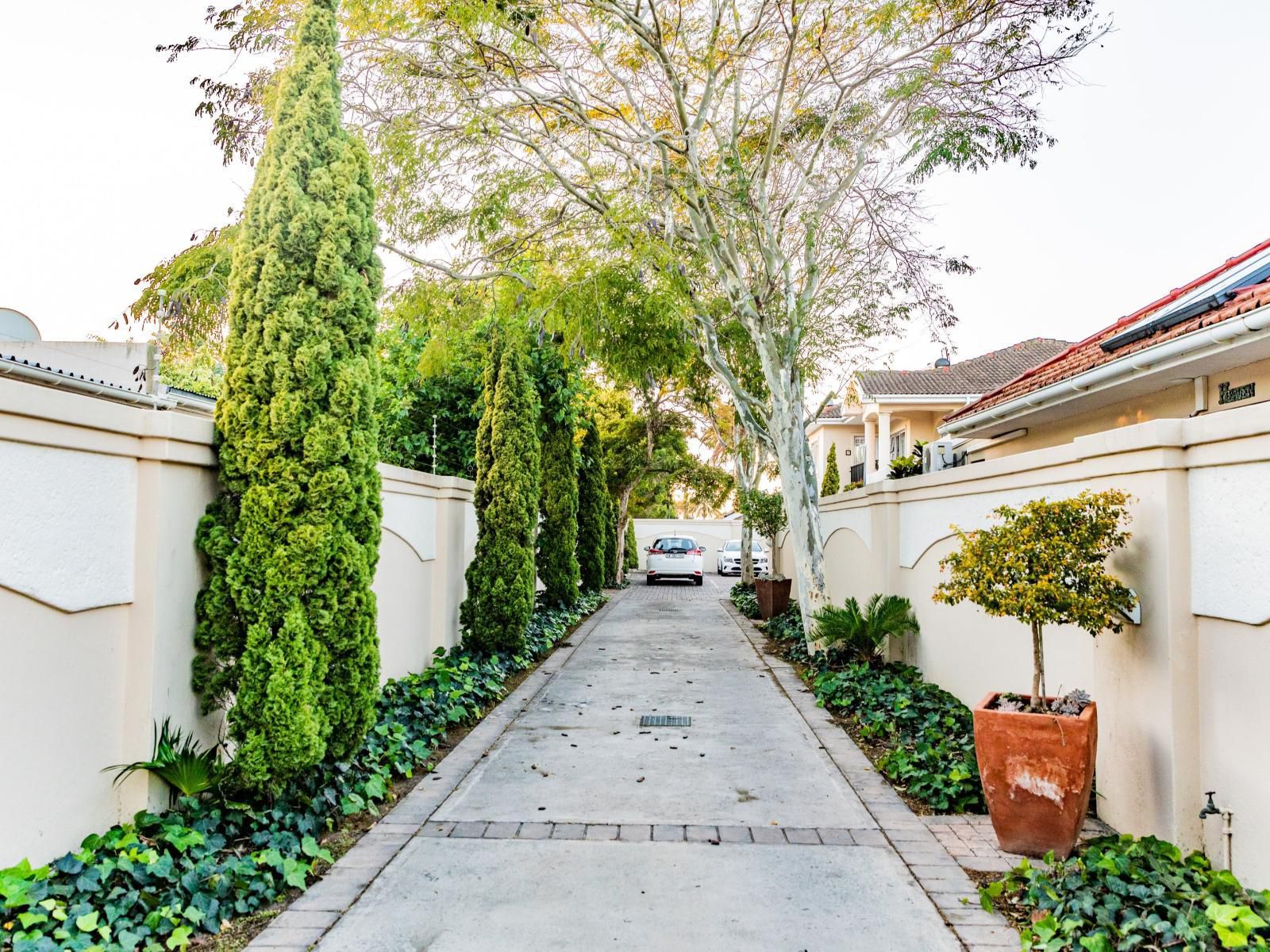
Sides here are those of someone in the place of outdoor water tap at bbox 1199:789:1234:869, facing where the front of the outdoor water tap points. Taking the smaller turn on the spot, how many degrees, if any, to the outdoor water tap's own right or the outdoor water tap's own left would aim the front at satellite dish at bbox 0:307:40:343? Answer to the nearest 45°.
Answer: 0° — it already faces it

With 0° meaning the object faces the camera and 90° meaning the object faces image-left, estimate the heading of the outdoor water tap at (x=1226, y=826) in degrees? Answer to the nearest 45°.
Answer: approximately 90°

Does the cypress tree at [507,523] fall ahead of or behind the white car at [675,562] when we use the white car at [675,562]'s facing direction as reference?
behind

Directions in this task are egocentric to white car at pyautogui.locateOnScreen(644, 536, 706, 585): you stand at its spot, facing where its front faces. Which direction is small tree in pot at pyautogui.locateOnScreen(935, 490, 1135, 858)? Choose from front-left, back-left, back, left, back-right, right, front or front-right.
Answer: back

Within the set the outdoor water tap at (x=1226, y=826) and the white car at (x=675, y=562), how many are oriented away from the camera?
1

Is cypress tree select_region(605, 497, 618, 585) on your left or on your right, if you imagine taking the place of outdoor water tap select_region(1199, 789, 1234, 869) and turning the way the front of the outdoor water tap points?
on your right

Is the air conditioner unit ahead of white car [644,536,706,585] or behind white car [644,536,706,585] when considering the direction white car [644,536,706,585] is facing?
behind

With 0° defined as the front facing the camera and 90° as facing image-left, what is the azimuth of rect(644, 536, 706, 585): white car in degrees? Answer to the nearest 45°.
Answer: approximately 180°

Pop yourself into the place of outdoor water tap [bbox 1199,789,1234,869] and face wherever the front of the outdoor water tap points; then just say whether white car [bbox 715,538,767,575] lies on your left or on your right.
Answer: on your right

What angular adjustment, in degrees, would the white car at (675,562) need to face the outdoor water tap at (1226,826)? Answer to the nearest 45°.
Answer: approximately 180°

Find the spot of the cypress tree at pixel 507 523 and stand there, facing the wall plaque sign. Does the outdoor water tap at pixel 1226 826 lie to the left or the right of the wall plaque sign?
right

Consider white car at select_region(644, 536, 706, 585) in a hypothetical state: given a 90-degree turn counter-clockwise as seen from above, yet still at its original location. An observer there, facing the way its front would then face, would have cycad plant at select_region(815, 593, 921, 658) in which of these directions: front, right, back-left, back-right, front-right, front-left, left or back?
left
